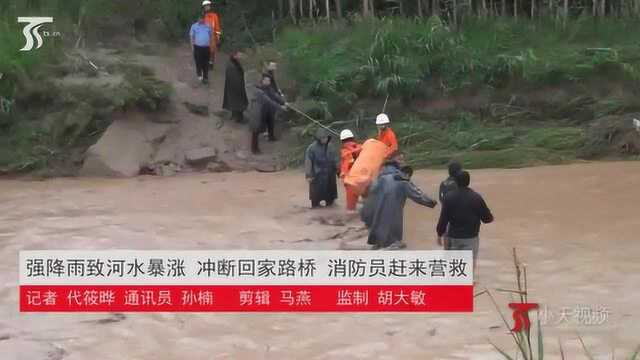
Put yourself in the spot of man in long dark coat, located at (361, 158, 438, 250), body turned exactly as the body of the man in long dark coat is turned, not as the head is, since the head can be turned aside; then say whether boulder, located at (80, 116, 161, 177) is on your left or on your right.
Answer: on your left

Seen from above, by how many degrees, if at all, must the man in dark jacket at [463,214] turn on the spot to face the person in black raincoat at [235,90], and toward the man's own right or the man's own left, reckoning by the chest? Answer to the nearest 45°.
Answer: approximately 45° to the man's own left

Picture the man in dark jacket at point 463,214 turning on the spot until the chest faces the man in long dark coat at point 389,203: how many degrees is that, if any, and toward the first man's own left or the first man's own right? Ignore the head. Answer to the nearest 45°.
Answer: approximately 45° to the first man's own left

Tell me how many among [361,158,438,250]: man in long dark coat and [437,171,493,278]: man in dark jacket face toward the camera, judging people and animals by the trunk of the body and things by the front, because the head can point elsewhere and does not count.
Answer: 0

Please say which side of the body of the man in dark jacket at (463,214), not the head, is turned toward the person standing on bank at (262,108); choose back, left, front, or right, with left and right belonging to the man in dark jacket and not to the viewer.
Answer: front

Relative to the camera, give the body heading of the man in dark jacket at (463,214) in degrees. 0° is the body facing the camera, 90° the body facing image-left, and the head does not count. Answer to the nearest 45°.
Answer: approximately 180°

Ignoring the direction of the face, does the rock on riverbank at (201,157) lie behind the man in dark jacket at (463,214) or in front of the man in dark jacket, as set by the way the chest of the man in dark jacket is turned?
in front

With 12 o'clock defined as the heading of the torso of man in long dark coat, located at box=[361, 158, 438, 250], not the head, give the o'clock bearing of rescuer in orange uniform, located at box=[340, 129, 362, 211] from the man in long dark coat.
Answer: The rescuer in orange uniform is roughly at 10 o'clock from the man in long dark coat.

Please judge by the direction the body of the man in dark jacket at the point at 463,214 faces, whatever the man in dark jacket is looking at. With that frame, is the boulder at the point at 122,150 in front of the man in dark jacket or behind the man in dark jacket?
in front

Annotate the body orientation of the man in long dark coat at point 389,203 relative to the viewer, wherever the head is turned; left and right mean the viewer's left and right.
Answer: facing away from the viewer and to the right of the viewer

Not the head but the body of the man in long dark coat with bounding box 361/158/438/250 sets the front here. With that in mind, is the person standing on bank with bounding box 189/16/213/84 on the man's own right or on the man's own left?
on the man's own left
